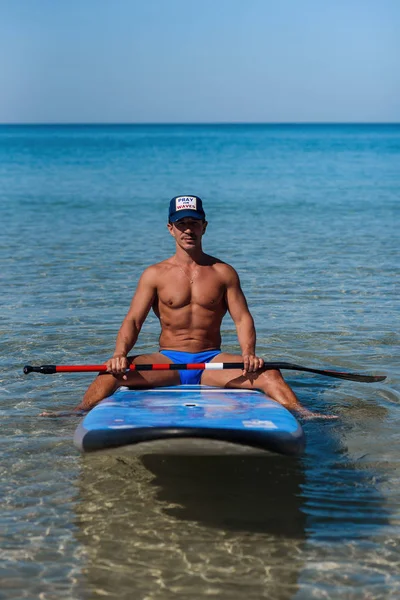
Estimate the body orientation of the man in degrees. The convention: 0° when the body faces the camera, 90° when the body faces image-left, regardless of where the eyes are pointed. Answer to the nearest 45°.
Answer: approximately 0°

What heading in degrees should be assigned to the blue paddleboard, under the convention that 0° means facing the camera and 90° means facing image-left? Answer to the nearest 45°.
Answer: approximately 0°
